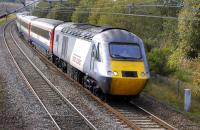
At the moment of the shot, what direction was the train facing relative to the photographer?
facing the viewer and to the right of the viewer

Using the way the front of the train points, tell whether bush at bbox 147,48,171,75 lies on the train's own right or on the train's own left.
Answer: on the train's own left
